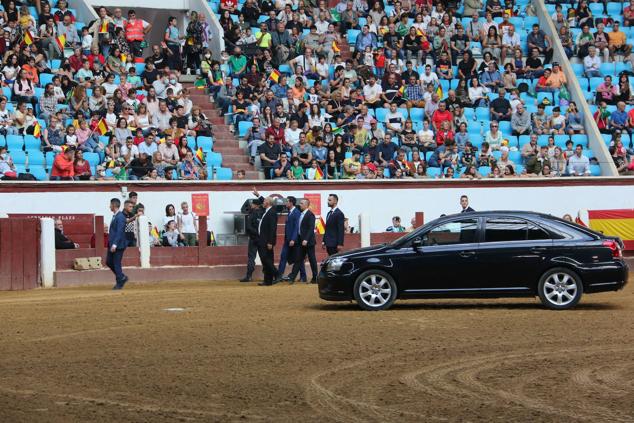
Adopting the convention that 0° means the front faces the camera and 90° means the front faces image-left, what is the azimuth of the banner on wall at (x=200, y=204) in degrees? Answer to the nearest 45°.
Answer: approximately 0°

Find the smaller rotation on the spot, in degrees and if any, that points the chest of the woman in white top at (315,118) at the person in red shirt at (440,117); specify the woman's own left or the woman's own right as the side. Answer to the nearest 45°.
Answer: approximately 90° to the woman's own left

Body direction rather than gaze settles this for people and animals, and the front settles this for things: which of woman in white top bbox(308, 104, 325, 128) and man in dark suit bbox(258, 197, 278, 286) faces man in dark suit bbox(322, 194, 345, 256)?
the woman in white top

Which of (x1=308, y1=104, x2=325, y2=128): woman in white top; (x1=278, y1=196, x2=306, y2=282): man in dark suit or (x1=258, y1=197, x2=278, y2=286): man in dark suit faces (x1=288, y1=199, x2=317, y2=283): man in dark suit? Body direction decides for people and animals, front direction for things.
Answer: the woman in white top
